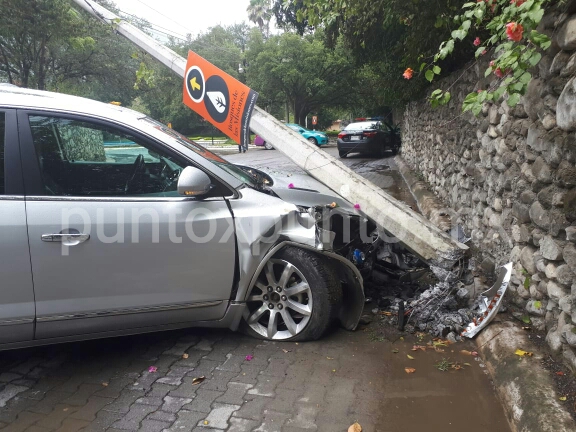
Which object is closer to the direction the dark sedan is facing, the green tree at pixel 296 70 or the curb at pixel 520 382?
the green tree

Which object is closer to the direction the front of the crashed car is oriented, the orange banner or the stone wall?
the stone wall

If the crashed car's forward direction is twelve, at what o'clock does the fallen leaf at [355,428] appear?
The fallen leaf is roughly at 1 o'clock from the crashed car.

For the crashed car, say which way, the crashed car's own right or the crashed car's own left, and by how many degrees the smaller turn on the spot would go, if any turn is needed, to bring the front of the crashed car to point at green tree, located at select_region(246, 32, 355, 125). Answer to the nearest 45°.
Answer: approximately 90° to the crashed car's own left

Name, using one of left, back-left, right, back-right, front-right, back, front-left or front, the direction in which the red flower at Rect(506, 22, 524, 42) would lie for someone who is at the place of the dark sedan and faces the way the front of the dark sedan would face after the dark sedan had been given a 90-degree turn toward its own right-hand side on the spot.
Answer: front-right

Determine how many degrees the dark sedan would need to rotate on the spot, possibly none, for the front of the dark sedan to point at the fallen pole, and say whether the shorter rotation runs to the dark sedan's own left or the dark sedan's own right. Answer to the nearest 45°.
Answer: approximately 135° to the dark sedan's own right

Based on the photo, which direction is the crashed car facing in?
to the viewer's right

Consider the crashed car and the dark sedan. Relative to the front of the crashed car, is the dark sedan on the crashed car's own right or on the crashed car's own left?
on the crashed car's own left

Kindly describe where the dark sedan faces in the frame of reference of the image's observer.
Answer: facing away from the viewer and to the right of the viewer

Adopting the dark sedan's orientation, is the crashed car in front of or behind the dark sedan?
behind

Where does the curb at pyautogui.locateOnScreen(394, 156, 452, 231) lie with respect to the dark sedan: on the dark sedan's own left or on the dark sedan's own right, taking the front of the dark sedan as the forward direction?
on the dark sedan's own right
